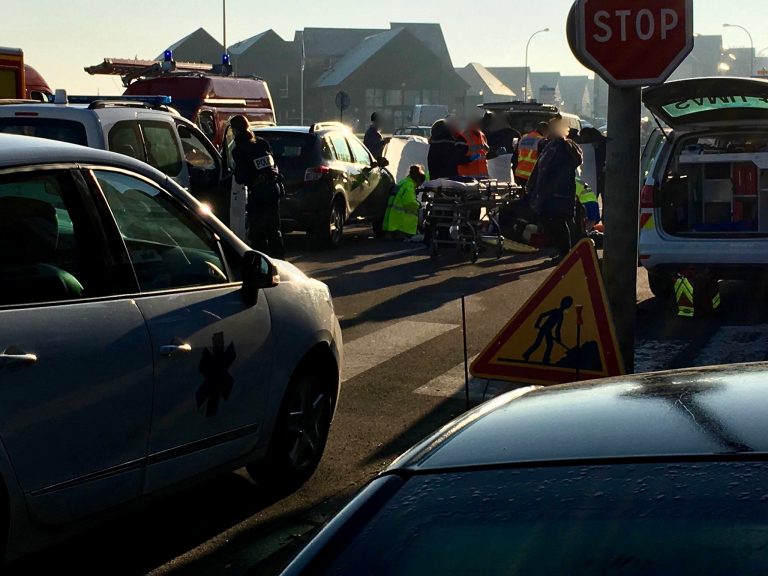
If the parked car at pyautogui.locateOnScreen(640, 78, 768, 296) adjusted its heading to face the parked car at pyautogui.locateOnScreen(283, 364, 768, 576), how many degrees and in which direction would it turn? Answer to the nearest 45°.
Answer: approximately 180°

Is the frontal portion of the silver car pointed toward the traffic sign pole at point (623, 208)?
yes

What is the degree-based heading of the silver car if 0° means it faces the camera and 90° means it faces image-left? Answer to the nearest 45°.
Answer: approximately 225°

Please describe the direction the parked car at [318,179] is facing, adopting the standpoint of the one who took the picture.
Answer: facing away from the viewer and to the right of the viewer

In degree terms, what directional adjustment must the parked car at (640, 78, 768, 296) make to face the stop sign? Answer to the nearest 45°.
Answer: approximately 180°

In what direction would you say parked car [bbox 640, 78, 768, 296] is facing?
away from the camera

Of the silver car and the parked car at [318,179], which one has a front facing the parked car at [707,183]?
the silver car

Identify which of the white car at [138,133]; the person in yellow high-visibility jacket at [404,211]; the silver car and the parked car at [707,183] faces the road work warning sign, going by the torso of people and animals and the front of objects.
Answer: the silver car

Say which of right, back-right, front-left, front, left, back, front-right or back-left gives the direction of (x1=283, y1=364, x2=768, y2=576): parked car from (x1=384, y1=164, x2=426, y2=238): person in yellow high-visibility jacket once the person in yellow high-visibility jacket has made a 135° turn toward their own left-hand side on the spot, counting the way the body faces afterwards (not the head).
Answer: left

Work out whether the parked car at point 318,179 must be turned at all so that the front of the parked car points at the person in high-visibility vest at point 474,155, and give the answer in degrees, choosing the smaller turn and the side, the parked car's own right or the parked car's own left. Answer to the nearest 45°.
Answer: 0° — it already faces them

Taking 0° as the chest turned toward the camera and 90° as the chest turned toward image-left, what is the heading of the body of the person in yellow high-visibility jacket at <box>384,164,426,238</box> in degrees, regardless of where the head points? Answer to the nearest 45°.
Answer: approximately 225°

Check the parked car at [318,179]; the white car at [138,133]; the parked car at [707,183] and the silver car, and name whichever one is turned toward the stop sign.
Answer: the silver car

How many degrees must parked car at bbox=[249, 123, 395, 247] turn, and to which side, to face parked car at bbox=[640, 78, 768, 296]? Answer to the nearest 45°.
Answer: approximately 90° to its right
